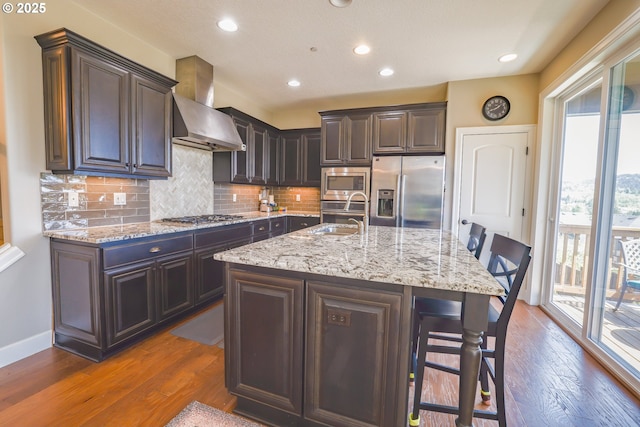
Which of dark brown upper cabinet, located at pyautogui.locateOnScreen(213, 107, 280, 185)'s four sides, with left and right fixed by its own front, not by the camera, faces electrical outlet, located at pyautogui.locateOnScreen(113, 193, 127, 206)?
right

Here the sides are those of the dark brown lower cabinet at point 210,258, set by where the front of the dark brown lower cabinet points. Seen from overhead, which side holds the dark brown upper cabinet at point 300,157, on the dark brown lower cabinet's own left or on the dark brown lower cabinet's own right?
on the dark brown lower cabinet's own left

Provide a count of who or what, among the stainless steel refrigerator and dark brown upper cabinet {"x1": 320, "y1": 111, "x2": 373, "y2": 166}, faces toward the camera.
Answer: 2

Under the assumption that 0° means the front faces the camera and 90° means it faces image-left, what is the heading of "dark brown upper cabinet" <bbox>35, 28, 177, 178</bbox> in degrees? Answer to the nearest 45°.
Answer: approximately 315°

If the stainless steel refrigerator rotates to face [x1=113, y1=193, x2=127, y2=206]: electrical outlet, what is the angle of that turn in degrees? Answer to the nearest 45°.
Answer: approximately 45° to its right

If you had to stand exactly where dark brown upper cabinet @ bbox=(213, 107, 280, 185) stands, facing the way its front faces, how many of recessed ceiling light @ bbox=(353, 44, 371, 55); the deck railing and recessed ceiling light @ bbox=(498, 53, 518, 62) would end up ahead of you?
3

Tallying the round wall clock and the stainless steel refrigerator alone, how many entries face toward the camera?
2

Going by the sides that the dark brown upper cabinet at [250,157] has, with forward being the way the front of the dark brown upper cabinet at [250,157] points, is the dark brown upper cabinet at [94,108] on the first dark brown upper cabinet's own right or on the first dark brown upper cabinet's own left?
on the first dark brown upper cabinet's own right

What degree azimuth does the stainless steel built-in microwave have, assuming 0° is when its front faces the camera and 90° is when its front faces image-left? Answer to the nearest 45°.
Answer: approximately 0°
